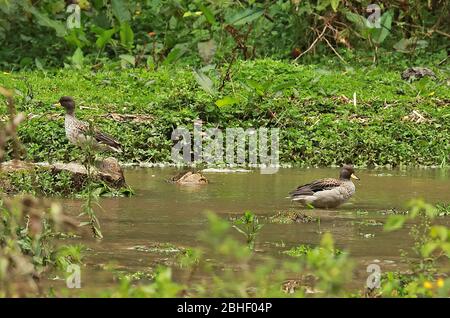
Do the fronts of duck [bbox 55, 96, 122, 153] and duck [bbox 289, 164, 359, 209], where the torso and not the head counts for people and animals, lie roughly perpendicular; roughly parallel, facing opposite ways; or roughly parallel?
roughly parallel, facing opposite ways

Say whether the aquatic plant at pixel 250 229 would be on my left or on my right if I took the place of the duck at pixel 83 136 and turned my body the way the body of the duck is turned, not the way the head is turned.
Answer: on my left

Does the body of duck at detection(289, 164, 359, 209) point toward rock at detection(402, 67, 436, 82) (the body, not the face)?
no

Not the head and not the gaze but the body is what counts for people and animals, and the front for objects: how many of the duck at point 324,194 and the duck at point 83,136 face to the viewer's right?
1

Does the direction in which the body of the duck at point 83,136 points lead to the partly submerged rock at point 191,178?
no

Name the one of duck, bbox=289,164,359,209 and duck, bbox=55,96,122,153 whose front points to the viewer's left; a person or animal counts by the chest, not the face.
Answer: duck, bbox=55,96,122,153

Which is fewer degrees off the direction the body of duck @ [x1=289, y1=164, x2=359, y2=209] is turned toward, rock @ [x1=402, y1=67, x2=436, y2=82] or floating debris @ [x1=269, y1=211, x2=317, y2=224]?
the rock

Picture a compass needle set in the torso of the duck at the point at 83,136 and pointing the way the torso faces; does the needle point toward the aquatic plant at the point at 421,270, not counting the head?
no

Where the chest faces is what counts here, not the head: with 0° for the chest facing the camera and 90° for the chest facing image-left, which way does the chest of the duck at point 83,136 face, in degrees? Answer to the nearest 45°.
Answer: approximately 90°

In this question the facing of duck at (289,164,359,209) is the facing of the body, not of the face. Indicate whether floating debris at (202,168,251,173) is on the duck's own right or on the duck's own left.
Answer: on the duck's own left

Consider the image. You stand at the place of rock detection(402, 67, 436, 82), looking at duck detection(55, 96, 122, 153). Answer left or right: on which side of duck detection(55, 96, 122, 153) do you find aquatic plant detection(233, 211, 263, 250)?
left

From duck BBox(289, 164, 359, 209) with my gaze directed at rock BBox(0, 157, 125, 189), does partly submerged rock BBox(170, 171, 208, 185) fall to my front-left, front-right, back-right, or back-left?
front-right

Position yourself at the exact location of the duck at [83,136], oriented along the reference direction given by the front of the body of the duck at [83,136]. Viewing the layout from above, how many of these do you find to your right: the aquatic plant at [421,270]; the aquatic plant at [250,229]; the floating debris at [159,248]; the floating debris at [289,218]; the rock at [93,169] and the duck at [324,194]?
0

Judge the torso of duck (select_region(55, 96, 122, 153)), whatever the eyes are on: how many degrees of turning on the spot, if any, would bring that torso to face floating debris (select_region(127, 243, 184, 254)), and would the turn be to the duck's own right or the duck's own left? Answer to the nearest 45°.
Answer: approximately 90° to the duck's own left

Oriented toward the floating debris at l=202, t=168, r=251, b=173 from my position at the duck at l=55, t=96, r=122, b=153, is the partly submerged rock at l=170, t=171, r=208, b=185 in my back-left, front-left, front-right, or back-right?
front-right

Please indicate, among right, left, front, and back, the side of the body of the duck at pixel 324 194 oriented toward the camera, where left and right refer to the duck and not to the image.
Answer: right

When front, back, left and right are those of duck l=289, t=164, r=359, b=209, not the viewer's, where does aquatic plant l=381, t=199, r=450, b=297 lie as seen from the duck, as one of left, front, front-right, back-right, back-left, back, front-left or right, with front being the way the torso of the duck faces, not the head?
right

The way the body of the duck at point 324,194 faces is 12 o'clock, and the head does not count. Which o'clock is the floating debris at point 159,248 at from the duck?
The floating debris is roughly at 4 o'clock from the duck.

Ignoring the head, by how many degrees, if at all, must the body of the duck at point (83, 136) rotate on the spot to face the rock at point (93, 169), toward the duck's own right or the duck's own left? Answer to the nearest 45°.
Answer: approximately 90° to the duck's own left
